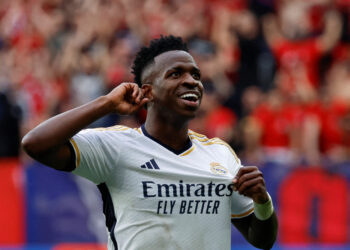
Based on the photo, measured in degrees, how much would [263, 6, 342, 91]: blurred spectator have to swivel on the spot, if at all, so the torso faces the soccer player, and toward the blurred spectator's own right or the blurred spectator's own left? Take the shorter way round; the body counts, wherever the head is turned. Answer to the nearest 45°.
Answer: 0° — they already face them

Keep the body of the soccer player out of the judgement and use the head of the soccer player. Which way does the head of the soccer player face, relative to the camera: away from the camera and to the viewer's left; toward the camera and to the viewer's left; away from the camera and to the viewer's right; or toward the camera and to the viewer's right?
toward the camera and to the viewer's right

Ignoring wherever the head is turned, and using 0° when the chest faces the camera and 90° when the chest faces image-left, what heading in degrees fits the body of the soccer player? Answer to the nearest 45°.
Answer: approximately 315°

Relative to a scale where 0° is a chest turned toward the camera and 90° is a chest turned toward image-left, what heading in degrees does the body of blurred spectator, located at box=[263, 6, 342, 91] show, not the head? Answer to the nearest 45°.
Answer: approximately 0°

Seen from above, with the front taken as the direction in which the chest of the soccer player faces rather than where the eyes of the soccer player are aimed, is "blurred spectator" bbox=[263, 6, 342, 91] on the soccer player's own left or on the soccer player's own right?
on the soccer player's own left
